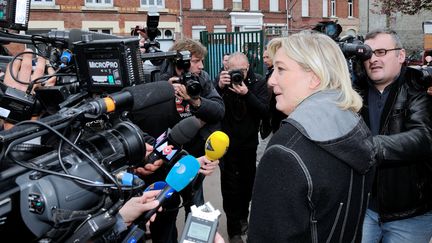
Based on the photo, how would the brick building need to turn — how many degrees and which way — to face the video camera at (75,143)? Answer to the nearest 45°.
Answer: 0° — it already faces it

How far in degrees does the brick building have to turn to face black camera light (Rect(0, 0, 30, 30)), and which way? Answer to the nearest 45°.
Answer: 0° — it already faces it

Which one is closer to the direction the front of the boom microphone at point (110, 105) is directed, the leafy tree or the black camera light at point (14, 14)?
the leafy tree

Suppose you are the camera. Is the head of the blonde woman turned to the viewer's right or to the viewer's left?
to the viewer's left

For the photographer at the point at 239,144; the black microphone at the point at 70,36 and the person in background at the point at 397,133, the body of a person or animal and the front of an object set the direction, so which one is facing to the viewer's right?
the black microphone

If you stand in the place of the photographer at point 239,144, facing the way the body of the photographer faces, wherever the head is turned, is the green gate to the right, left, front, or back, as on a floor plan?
back

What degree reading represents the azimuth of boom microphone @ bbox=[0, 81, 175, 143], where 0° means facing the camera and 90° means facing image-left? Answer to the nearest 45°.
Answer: approximately 270°

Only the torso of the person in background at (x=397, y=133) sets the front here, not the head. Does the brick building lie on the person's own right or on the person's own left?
on the person's own right
